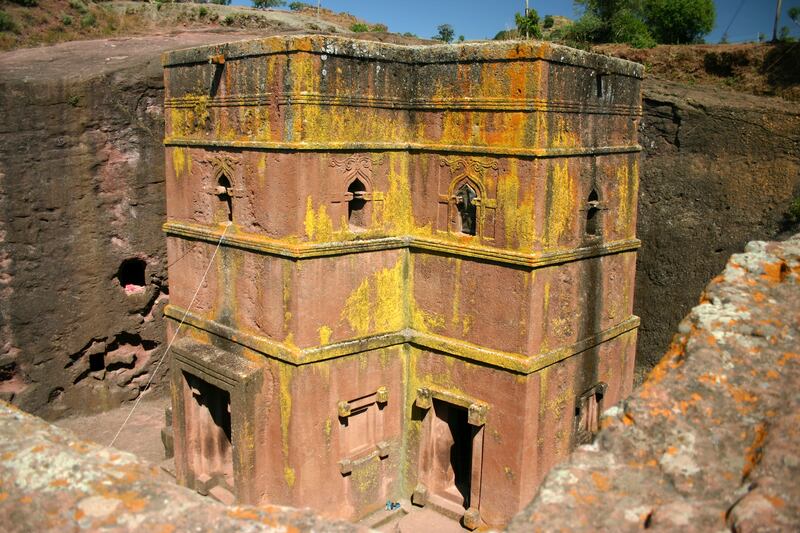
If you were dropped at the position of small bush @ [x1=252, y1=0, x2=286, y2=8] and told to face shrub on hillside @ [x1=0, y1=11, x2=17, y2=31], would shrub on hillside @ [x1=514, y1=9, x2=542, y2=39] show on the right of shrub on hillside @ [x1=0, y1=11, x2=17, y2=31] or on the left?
left

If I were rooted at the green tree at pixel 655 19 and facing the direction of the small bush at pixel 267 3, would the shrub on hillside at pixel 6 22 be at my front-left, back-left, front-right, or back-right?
front-left

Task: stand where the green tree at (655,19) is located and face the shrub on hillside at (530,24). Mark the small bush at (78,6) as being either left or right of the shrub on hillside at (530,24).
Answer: left

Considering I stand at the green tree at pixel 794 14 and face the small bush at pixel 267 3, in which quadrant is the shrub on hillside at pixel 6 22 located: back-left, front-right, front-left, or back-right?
front-left

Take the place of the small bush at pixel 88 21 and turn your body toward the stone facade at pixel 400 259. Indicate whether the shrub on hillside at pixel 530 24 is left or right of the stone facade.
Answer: left
